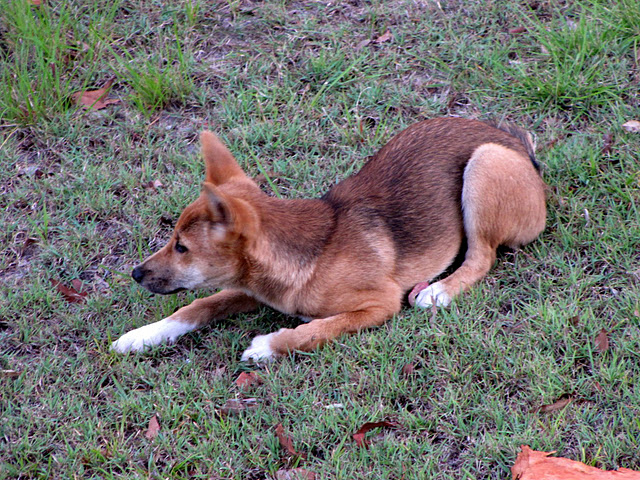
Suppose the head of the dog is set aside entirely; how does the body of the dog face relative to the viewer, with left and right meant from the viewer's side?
facing the viewer and to the left of the viewer

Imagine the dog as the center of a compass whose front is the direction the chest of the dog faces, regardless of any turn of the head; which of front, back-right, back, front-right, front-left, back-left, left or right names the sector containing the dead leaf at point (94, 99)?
right

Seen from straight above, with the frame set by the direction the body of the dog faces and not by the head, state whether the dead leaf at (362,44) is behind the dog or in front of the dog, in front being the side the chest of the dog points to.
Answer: behind

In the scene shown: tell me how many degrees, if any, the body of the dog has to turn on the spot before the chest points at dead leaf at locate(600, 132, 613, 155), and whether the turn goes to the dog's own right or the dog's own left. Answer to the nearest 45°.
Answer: approximately 180°

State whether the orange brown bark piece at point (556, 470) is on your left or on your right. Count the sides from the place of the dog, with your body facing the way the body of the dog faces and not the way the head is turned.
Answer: on your left

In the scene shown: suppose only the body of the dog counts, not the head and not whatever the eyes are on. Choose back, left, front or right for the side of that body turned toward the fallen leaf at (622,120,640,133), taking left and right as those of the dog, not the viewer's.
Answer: back

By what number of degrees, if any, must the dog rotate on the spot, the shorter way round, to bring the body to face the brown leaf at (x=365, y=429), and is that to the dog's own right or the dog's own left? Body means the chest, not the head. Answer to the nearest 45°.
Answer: approximately 45° to the dog's own left

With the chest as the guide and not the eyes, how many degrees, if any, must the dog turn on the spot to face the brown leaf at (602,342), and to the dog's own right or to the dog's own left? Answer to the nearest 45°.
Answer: approximately 90° to the dog's own left

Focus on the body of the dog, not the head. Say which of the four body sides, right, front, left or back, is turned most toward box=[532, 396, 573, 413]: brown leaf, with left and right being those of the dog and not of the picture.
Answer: left

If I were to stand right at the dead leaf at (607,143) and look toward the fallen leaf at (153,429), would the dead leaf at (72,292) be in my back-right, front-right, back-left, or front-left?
front-right

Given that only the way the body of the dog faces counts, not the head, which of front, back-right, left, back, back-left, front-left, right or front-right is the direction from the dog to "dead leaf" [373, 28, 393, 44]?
back-right

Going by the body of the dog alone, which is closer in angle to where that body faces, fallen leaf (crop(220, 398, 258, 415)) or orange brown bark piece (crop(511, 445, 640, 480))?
the fallen leaf

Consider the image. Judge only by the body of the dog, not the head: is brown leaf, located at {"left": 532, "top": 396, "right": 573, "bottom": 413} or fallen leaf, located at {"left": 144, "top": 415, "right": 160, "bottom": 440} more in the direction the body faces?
the fallen leaf
